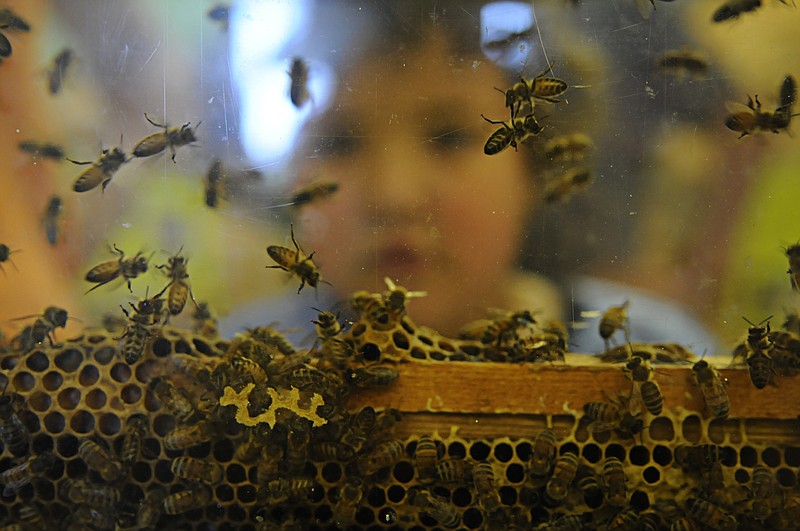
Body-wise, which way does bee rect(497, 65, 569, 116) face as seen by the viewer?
to the viewer's left

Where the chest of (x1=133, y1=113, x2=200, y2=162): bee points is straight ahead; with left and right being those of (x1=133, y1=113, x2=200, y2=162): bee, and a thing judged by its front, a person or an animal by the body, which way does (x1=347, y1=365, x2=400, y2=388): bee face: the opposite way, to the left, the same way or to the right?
the opposite way

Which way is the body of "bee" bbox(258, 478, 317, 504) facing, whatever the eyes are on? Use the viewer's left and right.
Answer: facing to the left of the viewer

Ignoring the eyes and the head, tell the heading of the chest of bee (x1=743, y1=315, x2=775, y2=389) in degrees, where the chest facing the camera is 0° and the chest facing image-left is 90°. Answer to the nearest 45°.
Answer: approximately 180°

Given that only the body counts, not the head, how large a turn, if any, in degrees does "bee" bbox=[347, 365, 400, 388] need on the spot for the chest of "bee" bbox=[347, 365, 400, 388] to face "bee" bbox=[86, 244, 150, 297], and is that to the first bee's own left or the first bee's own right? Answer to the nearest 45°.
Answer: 0° — it already faces it
